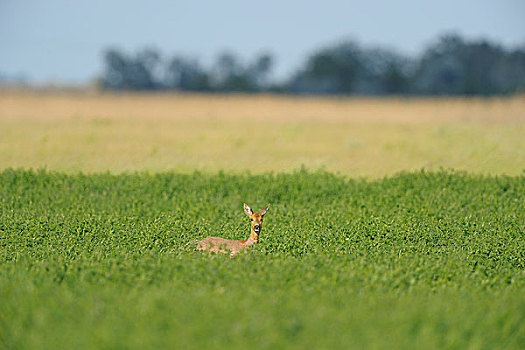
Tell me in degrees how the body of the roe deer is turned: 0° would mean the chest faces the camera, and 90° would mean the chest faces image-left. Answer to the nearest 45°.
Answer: approximately 270°
